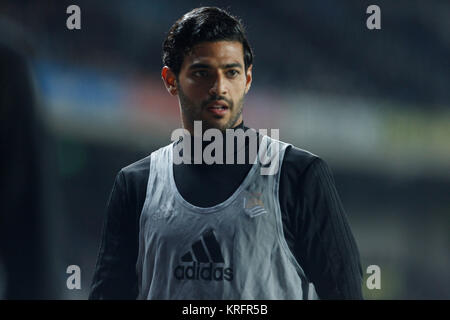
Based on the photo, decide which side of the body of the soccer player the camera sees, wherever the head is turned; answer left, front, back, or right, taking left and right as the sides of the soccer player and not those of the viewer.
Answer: front
